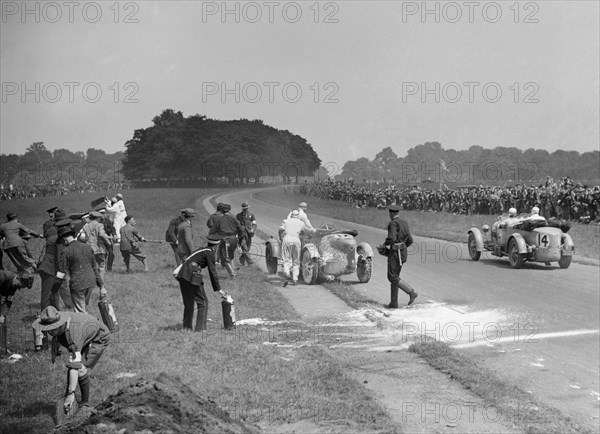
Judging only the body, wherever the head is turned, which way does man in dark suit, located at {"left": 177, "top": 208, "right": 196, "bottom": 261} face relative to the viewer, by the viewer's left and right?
facing to the right of the viewer

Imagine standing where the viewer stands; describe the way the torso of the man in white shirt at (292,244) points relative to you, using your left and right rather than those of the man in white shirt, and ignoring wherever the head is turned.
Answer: facing away from the viewer

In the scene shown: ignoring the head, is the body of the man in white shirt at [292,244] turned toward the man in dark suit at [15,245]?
no

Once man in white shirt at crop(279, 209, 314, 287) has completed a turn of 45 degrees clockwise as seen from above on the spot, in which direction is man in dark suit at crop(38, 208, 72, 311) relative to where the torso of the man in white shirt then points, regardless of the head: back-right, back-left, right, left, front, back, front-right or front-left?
back

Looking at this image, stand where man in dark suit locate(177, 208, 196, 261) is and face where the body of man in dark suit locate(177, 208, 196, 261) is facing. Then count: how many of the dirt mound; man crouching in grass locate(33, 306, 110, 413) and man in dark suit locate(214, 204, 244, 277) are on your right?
2

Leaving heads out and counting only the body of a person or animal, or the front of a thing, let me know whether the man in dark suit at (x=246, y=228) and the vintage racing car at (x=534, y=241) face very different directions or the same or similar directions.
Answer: very different directions

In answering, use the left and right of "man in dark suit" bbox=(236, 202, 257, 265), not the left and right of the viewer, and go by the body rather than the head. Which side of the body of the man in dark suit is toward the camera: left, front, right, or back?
front

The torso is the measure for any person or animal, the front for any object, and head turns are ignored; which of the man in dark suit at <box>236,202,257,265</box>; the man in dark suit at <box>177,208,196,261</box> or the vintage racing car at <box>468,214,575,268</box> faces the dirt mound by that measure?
the man in dark suit at <box>236,202,257,265</box>

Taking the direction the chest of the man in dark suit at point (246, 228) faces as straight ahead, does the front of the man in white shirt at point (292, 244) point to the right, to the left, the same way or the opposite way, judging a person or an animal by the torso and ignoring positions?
the opposite way

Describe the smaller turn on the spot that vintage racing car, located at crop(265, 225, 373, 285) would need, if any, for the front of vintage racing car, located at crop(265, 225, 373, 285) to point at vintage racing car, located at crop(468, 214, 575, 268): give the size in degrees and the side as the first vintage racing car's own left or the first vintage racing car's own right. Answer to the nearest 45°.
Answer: approximately 135° to the first vintage racing car's own right

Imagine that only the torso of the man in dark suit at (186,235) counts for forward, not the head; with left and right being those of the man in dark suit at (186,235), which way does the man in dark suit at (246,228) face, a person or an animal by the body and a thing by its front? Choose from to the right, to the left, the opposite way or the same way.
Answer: to the right

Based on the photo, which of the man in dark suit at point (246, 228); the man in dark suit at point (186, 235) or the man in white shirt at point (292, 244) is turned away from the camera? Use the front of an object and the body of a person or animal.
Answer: the man in white shirt

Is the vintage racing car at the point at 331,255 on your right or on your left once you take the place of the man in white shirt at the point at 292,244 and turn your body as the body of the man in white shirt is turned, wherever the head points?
on your right
